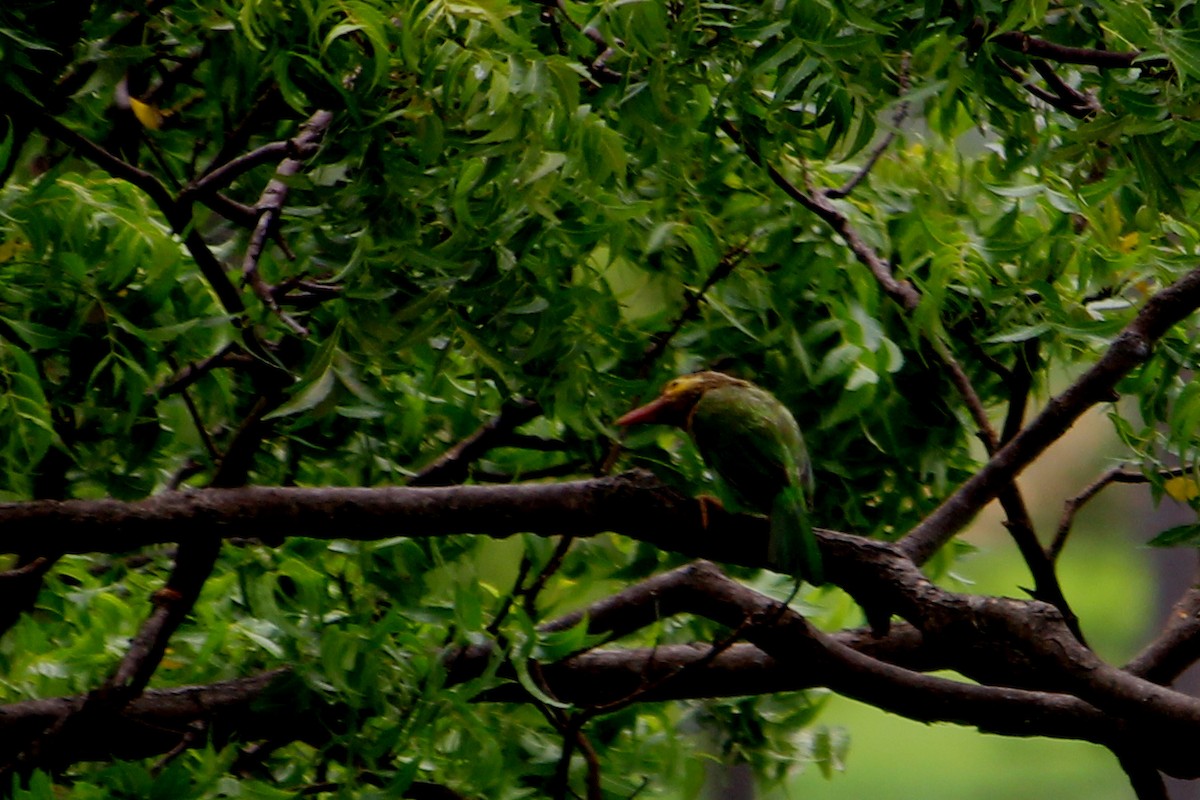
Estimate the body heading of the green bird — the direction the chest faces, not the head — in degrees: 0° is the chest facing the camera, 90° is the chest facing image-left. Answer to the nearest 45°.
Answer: approximately 90°
